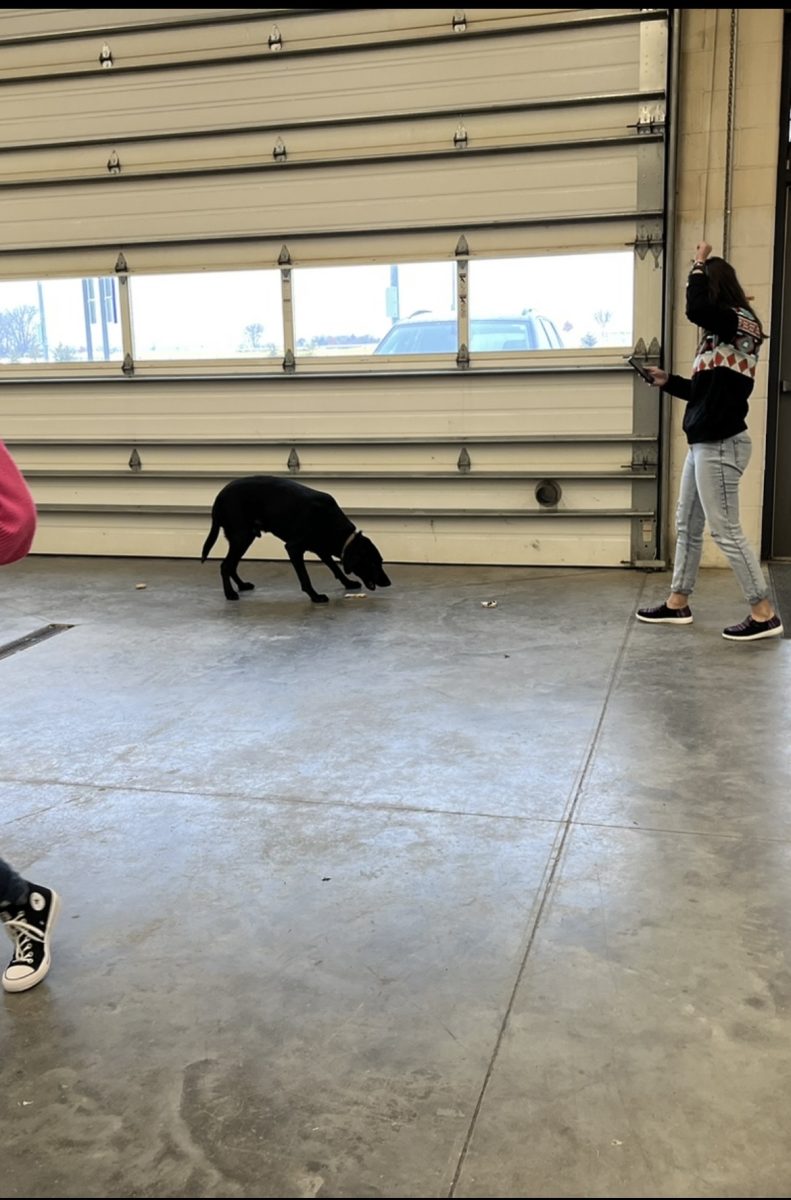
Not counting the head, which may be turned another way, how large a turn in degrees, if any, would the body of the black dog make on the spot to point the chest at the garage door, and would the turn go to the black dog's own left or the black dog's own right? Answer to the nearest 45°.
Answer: approximately 90° to the black dog's own left

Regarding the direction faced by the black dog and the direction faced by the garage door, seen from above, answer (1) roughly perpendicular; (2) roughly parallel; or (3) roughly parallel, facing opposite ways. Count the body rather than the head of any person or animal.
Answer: roughly perpendicular

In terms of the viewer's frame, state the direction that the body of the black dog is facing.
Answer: to the viewer's right

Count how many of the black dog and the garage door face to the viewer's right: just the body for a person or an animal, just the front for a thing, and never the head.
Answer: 1
